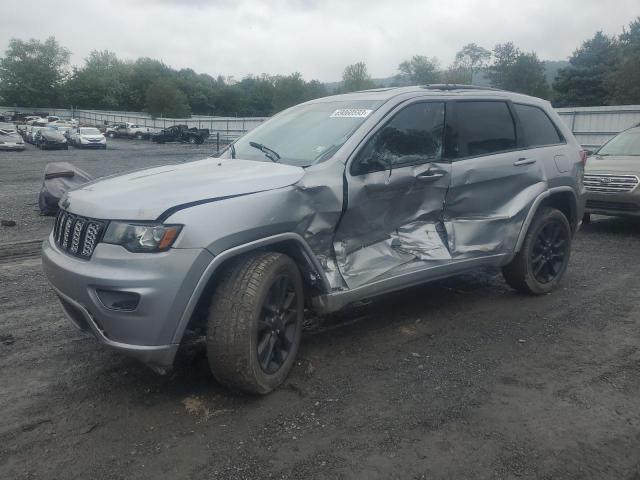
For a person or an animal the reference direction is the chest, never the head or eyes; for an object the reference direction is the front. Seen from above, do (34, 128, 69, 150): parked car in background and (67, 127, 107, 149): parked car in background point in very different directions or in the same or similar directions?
same or similar directions

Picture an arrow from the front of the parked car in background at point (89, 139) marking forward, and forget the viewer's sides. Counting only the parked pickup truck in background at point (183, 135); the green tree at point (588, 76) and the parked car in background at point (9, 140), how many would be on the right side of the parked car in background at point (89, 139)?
1

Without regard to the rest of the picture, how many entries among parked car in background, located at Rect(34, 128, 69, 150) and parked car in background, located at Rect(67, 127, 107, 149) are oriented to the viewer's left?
0

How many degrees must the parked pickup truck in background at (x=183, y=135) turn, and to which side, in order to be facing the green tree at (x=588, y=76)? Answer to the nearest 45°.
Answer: approximately 180°

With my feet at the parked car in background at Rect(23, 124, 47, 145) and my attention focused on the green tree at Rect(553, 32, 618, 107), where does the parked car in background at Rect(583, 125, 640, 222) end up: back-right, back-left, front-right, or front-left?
front-right

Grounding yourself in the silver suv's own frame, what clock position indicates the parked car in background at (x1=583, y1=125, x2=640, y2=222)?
The parked car in background is roughly at 6 o'clock from the silver suv.

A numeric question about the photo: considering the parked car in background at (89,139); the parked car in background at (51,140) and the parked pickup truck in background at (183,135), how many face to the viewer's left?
1

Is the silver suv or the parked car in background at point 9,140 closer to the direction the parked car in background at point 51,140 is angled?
the silver suv

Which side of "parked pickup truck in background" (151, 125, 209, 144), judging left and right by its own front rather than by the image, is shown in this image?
left

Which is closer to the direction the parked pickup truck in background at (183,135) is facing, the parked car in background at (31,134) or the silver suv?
the parked car in background

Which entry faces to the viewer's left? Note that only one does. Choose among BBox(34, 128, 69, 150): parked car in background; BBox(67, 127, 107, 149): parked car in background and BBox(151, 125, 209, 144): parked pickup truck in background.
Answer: BBox(151, 125, 209, 144): parked pickup truck in background

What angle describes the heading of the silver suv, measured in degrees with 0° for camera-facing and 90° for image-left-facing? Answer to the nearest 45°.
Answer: approximately 45°

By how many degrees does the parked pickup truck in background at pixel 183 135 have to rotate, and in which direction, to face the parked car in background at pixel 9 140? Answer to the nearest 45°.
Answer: approximately 45° to its left

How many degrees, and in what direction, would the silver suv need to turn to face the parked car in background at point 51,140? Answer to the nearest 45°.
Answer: approximately 90° to its right

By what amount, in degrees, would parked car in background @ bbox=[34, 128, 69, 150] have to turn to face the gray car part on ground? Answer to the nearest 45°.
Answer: approximately 45° to its right
